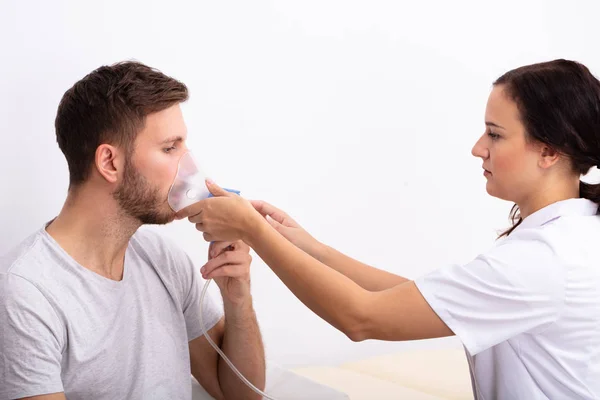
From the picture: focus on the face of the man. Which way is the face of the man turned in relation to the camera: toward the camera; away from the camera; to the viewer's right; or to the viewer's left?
to the viewer's right

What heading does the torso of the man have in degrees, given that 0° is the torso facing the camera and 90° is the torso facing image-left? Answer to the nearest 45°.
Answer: approximately 315°

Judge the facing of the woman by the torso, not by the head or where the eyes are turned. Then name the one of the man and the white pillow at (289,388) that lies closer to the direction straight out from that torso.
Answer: the man

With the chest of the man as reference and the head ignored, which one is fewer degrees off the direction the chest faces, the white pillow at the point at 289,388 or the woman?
the woman

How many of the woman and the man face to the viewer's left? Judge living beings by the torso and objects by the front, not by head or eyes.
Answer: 1

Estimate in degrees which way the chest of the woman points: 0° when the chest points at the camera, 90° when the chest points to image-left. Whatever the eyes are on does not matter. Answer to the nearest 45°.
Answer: approximately 90°

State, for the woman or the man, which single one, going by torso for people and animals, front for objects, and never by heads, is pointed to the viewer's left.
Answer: the woman

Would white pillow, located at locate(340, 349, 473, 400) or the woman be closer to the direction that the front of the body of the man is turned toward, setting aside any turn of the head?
the woman

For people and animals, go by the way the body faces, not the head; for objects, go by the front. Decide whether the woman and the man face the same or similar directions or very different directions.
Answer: very different directions

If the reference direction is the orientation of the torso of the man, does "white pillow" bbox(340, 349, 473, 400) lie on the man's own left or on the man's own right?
on the man's own left
